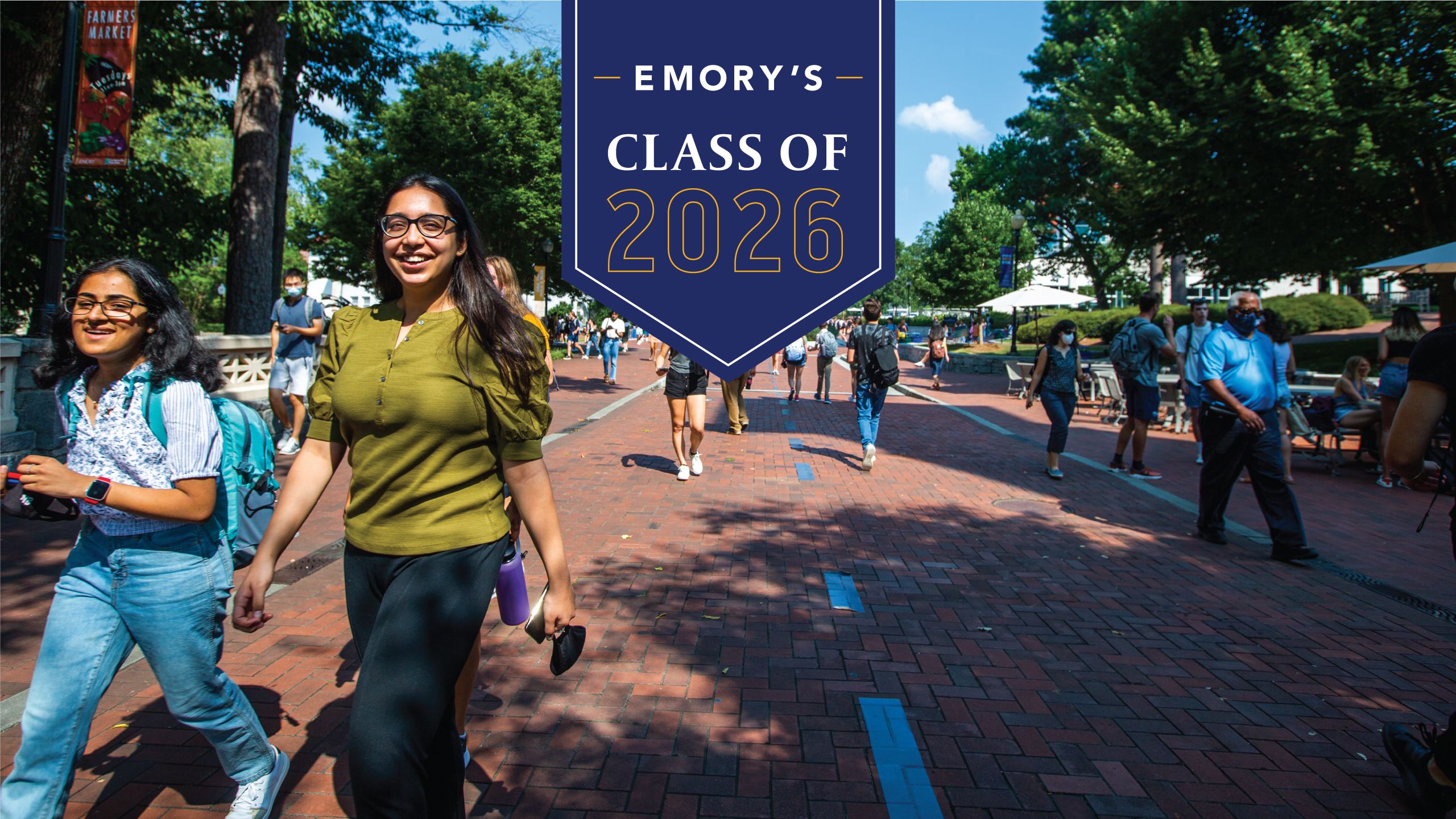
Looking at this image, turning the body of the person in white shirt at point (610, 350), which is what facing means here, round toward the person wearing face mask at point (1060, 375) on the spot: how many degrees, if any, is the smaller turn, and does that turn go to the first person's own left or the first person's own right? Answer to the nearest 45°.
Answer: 0° — they already face them

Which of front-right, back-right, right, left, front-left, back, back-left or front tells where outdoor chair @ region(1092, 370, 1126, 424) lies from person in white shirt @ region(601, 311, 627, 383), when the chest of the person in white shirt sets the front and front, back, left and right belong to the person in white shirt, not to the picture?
front-left

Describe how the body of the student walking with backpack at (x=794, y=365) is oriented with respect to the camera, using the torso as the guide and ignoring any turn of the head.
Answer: away from the camera

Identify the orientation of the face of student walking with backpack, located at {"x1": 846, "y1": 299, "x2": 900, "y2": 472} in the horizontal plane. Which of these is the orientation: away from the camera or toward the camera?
away from the camera

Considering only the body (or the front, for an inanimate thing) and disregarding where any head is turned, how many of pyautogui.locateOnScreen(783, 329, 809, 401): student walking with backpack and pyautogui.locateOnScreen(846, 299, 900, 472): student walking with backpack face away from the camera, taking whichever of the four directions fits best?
2

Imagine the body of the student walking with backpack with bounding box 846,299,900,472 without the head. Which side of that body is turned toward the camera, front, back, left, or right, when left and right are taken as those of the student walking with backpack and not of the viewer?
back

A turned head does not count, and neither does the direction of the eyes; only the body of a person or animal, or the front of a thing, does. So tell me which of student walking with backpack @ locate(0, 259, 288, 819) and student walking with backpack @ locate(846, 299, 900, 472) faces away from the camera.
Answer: student walking with backpack @ locate(846, 299, 900, 472)

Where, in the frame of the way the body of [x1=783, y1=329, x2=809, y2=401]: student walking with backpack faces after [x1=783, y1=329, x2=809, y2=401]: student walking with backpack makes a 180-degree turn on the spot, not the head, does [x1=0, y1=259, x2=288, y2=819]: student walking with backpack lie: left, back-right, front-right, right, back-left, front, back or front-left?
front

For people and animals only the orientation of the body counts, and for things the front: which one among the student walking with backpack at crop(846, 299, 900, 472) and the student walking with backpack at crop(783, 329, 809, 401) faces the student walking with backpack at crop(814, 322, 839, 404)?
the student walking with backpack at crop(846, 299, 900, 472)

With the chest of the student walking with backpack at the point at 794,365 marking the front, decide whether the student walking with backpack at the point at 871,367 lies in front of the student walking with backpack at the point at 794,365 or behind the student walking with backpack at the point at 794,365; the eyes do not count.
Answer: behind
